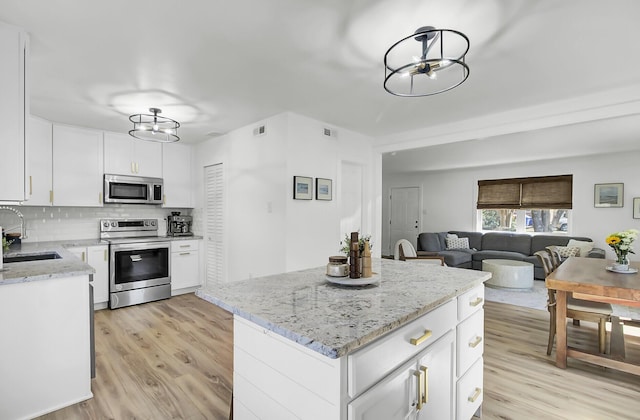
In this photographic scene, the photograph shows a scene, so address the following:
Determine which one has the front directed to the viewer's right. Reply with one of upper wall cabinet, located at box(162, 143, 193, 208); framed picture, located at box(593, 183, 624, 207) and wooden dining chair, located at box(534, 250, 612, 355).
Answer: the wooden dining chair

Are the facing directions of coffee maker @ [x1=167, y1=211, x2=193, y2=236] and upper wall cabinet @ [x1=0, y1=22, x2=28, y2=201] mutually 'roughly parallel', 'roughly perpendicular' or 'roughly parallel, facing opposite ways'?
roughly perpendicular

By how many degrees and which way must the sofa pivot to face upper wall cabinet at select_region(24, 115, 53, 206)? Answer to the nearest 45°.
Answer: approximately 45° to its right

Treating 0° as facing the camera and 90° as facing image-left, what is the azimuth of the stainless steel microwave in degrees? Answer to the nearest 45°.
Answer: approximately 0°

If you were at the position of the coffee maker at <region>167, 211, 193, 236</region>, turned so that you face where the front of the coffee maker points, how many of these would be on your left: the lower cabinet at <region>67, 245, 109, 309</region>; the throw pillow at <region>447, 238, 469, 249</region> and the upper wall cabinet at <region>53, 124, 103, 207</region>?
1

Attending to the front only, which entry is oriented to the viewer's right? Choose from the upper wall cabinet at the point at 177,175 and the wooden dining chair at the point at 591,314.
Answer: the wooden dining chair

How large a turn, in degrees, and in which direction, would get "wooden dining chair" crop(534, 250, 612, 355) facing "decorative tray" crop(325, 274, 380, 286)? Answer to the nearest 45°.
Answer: approximately 135° to its right

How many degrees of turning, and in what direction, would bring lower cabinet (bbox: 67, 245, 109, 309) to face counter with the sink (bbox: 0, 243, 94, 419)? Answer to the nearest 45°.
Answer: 0° — it already faces it

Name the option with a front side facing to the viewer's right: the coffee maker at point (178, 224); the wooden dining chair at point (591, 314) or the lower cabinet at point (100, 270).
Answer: the wooden dining chair

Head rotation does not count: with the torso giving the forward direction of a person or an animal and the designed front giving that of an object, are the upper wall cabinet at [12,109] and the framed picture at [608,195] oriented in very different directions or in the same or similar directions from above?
very different directions

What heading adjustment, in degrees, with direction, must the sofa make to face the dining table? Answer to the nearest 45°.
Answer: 0° — it already faces it
